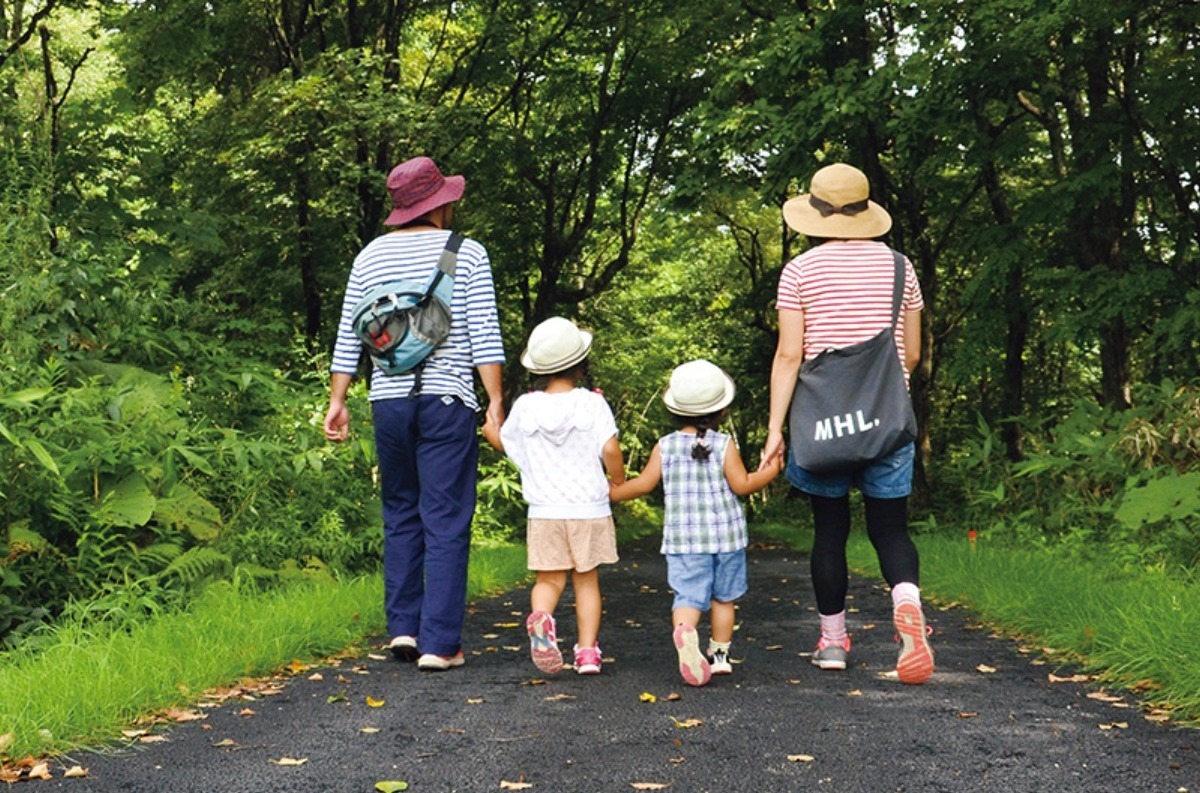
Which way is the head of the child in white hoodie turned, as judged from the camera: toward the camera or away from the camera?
away from the camera

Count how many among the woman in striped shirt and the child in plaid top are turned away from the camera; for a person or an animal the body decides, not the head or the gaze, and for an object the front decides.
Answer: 2

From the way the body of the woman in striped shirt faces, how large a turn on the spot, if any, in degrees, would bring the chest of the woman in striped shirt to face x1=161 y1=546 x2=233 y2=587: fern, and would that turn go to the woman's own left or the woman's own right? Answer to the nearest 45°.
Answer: approximately 90° to the woman's own left

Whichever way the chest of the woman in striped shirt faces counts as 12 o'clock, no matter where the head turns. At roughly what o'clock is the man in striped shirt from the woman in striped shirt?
The man in striped shirt is roughly at 9 o'clock from the woman in striped shirt.

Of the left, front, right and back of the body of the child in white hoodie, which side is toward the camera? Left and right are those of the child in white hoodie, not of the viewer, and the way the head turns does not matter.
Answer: back

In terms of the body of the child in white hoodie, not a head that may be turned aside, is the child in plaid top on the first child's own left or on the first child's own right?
on the first child's own right

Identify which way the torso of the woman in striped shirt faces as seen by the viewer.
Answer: away from the camera

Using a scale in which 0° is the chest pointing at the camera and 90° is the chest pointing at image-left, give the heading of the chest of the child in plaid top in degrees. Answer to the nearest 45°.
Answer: approximately 180°

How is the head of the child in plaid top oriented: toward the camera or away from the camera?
away from the camera
